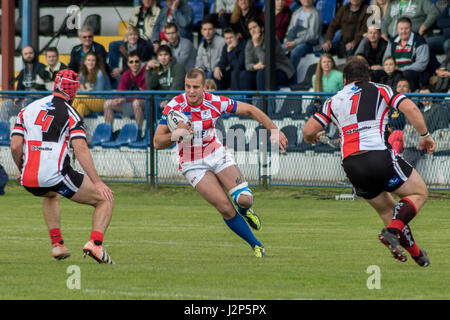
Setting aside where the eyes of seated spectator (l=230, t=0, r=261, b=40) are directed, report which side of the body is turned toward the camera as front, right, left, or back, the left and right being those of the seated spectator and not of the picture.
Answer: front

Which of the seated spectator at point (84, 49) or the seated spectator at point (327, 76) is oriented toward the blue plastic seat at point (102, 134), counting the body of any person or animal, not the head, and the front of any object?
the seated spectator at point (84, 49)

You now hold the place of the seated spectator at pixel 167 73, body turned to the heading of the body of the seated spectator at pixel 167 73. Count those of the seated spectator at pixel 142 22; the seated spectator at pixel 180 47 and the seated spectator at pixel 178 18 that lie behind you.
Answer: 3

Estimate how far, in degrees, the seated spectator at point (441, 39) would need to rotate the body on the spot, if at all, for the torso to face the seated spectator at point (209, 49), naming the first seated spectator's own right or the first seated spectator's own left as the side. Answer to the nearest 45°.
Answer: approximately 45° to the first seated spectator's own right

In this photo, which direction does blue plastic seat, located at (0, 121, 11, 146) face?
toward the camera

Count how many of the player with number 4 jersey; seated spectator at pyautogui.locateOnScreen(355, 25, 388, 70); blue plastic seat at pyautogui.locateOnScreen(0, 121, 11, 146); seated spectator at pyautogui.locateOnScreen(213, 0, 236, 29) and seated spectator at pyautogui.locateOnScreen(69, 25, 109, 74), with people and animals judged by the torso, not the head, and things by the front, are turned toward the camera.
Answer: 4

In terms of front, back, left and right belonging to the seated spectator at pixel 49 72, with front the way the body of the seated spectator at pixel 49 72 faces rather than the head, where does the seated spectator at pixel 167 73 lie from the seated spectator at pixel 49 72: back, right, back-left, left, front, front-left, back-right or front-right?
front-left

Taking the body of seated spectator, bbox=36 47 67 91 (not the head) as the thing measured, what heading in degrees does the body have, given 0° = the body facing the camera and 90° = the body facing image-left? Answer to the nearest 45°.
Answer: approximately 0°

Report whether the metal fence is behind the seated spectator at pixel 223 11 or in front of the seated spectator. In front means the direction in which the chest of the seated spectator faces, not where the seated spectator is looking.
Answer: in front

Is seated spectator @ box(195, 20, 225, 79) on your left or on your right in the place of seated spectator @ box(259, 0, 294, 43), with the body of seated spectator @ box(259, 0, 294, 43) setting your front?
on your right

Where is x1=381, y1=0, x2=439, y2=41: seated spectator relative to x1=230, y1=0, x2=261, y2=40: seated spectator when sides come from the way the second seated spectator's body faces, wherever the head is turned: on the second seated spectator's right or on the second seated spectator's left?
on the second seated spectator's left

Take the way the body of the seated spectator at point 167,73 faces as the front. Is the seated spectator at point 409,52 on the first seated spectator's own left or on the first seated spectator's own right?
on the first seated spectator's own left
